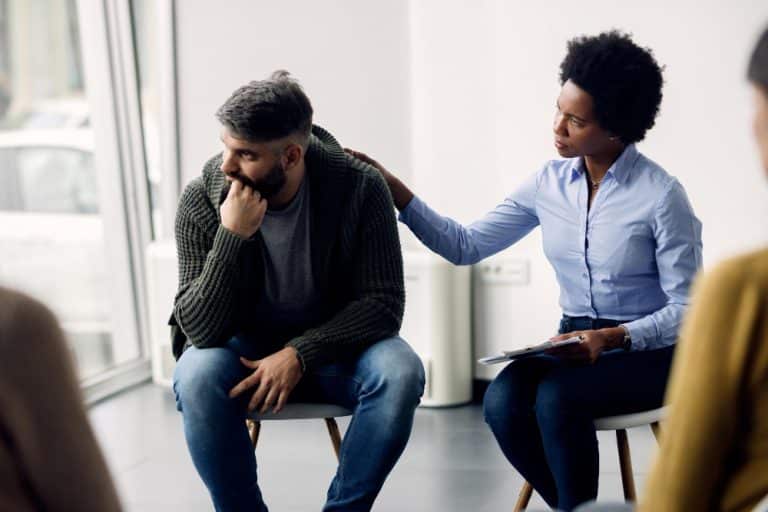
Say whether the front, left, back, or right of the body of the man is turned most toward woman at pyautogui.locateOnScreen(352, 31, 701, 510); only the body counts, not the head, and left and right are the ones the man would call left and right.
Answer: left

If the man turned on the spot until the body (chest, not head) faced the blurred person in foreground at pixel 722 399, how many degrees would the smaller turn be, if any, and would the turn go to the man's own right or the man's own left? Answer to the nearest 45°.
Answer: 0° — they already face them

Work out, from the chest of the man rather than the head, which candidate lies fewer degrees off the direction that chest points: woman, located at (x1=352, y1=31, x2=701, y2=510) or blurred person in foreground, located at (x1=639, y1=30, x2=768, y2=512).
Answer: the blurred person in foreground

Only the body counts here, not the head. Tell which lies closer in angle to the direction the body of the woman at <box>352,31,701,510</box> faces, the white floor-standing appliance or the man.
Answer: the man

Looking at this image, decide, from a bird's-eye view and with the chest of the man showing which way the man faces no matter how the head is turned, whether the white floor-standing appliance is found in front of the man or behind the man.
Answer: behind

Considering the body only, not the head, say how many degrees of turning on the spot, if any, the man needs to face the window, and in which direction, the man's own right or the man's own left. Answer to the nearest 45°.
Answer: approximately 135° to the man's own right

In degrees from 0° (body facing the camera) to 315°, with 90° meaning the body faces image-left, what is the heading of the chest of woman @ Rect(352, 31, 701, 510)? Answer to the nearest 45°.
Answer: approximately 45°

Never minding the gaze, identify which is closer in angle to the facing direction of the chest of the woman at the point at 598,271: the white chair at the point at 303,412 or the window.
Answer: the white chair

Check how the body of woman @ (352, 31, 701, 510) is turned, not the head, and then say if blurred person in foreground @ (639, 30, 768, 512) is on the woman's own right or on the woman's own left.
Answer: on the woman's own left

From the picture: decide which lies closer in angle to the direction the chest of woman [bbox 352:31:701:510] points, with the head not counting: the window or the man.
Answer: the man
